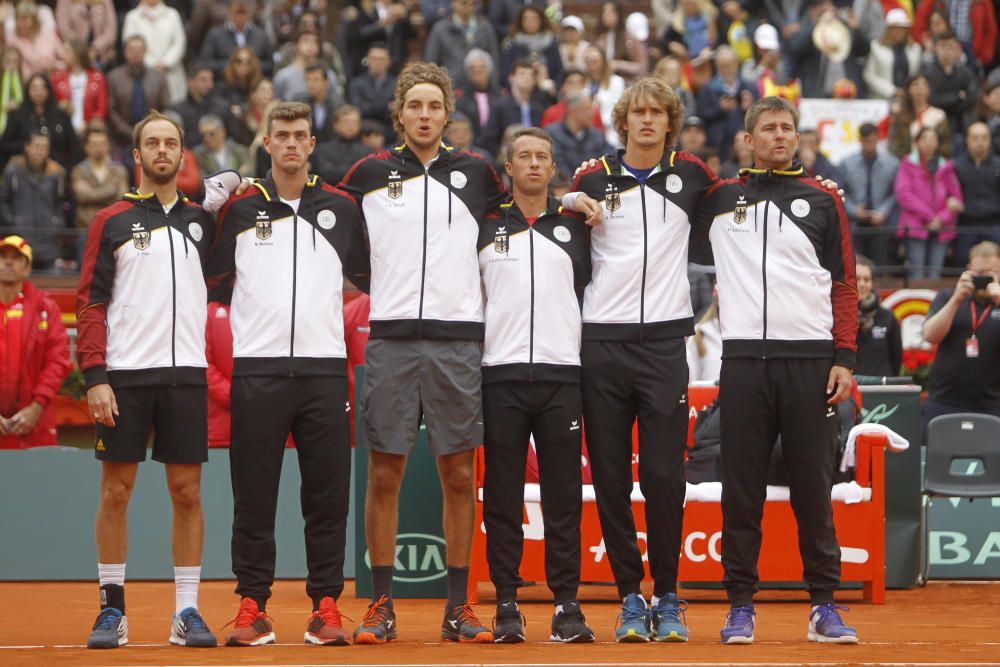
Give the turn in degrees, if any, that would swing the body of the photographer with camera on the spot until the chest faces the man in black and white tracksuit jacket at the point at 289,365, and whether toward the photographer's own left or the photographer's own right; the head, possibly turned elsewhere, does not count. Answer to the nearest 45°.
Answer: approximately 45° to the photographer's own right

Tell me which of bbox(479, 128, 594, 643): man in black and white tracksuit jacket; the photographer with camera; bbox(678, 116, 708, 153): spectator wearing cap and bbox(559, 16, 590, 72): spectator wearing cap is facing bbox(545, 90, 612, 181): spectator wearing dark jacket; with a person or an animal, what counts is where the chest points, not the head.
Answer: bbox(559, 16, 590, 72): spectator wearing cap

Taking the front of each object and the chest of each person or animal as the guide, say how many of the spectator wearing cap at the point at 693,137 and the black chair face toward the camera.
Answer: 2

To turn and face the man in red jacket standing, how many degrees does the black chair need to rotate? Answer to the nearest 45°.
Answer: approximately 90° to its right

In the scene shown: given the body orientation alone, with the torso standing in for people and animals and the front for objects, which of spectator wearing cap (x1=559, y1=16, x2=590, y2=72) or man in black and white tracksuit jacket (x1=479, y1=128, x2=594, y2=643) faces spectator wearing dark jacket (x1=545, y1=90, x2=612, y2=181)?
spectator wearing cap (x1=559, y1=16, x2=590, y2=72)

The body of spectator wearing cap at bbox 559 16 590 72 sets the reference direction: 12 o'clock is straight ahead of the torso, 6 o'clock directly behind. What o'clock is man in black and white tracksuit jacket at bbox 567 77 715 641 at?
The man in black and white tracksuit jacket is roughly at 12 o'clock from the spectator wearing cap.

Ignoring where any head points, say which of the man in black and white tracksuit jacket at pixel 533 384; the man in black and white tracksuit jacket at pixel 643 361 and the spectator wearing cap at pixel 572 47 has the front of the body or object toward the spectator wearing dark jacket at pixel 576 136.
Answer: the spectator wearing cap at pixel 572 47

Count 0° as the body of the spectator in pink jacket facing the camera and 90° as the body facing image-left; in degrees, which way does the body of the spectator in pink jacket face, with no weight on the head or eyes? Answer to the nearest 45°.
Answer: approximately 0°
